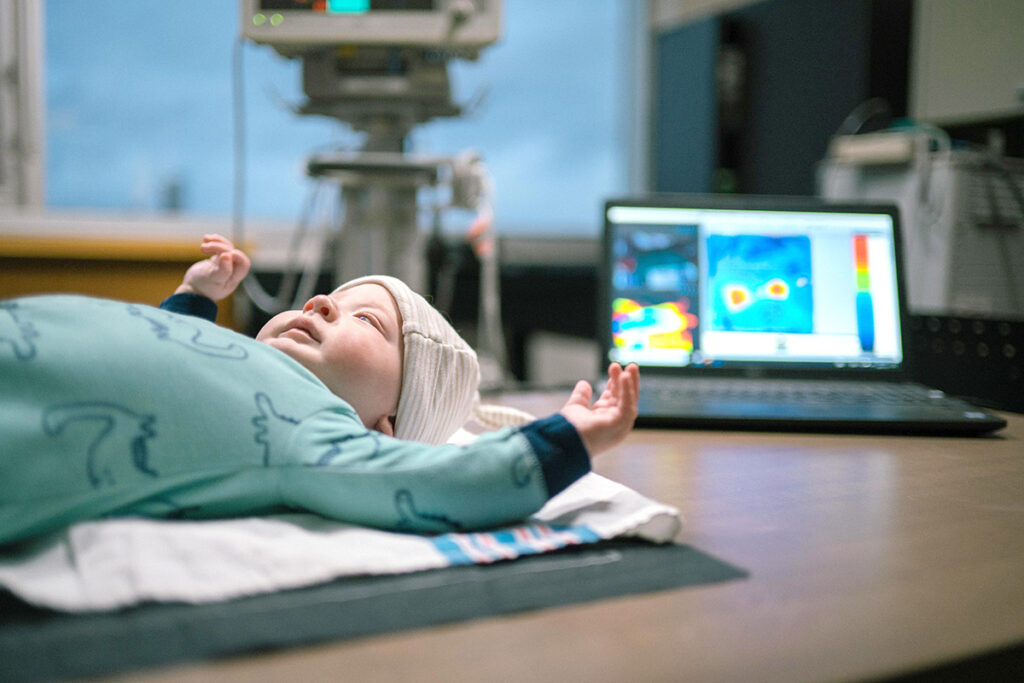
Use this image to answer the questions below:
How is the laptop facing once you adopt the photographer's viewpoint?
facing the viewer

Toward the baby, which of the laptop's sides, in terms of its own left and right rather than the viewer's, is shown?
front

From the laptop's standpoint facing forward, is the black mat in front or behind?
in front
